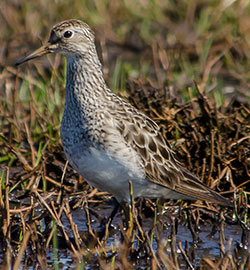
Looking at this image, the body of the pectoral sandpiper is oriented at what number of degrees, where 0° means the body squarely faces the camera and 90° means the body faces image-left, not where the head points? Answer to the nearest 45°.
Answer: approximately 90°
